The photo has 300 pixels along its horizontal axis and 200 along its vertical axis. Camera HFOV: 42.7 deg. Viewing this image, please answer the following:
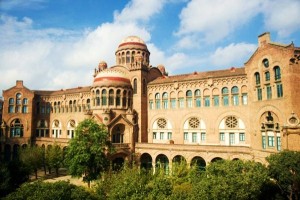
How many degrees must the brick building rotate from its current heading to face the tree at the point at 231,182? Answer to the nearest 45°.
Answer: approximately 45° to its left

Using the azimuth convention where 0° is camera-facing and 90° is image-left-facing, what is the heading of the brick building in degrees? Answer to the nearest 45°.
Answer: approximately 45°

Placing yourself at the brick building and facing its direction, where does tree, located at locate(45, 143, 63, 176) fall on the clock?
The tree is roughly at 2 o'clock from the brick building.

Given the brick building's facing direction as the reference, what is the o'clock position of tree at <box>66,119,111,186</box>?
The tree is roughly at 1 o'clock from the brick building.

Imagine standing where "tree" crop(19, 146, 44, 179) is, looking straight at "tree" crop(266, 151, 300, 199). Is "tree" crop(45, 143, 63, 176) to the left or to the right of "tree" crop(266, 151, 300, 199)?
left

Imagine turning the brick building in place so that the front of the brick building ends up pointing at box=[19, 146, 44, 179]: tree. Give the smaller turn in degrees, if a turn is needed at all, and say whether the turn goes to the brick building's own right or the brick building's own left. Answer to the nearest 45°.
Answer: approximately 45° to the brick building's own right
